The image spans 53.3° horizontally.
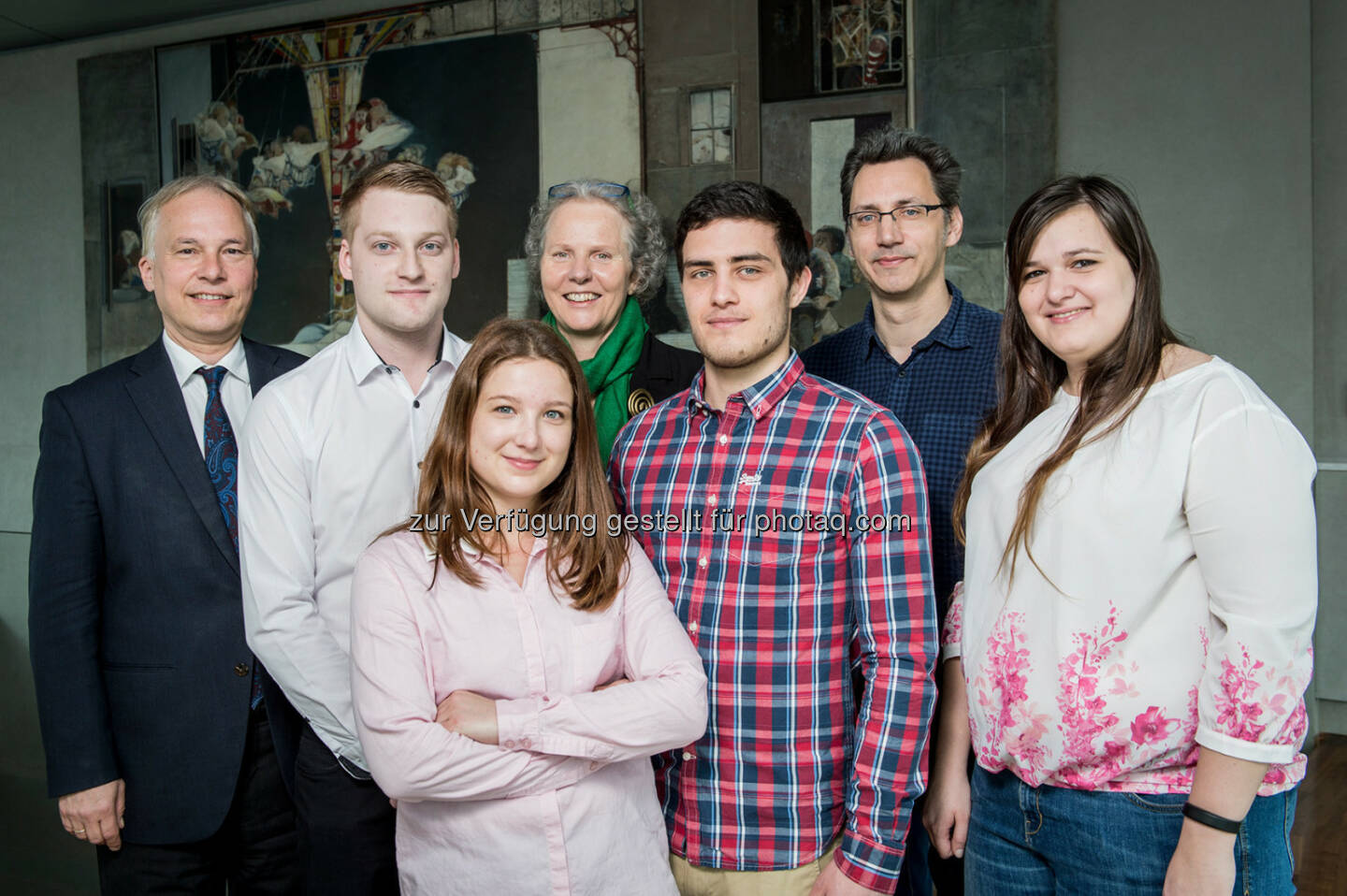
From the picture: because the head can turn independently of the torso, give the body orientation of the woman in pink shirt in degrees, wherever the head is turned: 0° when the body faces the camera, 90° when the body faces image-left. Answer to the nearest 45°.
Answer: approximately 0°

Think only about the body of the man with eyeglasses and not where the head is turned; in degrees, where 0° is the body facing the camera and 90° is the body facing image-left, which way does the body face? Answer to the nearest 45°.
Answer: approximately 45°

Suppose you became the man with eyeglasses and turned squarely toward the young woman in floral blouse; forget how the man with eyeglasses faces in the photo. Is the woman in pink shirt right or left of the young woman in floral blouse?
right

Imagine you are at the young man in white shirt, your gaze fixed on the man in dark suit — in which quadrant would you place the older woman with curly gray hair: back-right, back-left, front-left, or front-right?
back-right

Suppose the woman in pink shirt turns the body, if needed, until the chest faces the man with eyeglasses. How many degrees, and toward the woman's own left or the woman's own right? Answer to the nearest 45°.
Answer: approximately 135° to the woman's own left

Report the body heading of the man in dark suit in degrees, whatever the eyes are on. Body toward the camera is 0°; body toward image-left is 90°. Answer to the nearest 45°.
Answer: approximately 315°

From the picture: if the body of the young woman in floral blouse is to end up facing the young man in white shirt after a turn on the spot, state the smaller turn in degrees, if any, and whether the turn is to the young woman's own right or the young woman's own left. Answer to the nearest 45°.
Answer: approximately 45° to the young woman's own right

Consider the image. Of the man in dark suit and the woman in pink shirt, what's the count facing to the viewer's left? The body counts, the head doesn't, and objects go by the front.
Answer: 0

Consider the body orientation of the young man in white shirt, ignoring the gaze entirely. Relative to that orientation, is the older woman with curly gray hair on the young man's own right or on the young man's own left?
on the young man's own left

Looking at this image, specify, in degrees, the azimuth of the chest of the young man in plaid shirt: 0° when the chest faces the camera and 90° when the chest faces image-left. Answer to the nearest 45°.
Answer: approximately 45°
